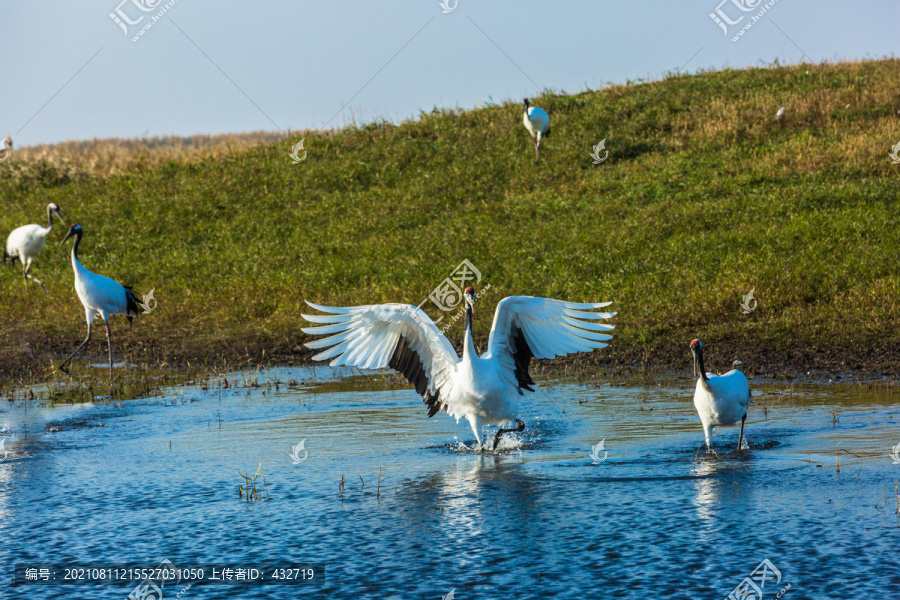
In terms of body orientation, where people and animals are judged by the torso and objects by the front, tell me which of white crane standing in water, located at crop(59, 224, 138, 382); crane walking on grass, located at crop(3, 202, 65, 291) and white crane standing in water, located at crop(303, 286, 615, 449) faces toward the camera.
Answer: white crane standing in water, located at crop(303, 286, 615, 449)

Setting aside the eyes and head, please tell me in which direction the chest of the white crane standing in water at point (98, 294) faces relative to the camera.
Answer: to the viewer's left

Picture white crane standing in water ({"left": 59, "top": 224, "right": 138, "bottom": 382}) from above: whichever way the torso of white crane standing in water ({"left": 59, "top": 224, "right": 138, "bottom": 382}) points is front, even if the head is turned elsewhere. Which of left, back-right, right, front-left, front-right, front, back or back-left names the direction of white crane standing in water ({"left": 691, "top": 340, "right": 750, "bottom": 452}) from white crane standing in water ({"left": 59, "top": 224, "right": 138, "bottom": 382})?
back-left

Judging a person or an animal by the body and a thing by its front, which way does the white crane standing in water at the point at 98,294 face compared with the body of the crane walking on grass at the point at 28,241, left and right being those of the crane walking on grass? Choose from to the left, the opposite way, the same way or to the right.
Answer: the opposite way

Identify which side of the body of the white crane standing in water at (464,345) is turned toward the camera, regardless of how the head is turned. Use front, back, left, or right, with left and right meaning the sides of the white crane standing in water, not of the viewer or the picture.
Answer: front

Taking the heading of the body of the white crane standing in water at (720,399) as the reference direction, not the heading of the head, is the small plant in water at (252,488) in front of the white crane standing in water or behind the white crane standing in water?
in front

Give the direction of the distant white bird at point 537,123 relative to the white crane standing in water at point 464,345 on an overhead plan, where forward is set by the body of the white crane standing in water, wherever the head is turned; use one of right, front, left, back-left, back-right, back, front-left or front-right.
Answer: back

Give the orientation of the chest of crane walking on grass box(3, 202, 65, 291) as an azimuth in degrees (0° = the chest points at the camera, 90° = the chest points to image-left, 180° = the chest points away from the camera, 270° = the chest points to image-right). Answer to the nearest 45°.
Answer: approximately 270°

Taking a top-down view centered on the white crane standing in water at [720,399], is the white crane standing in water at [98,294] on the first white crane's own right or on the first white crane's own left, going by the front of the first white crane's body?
on the first white crane's own right

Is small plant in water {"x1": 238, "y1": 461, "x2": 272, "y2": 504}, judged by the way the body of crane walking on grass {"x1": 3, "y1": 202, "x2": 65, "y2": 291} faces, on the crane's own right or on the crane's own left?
on the crane's own right

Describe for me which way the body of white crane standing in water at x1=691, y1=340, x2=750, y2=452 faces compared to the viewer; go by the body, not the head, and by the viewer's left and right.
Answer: facing the viewer and to the left of the viewer

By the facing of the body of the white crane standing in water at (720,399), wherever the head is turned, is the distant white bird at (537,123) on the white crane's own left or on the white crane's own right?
on the white crane's own right

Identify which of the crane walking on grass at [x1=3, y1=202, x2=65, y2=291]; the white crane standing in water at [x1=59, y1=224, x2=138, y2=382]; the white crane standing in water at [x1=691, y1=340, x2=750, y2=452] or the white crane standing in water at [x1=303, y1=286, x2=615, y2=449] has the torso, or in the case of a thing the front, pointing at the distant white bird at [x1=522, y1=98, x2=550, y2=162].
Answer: the crane walking on grass
